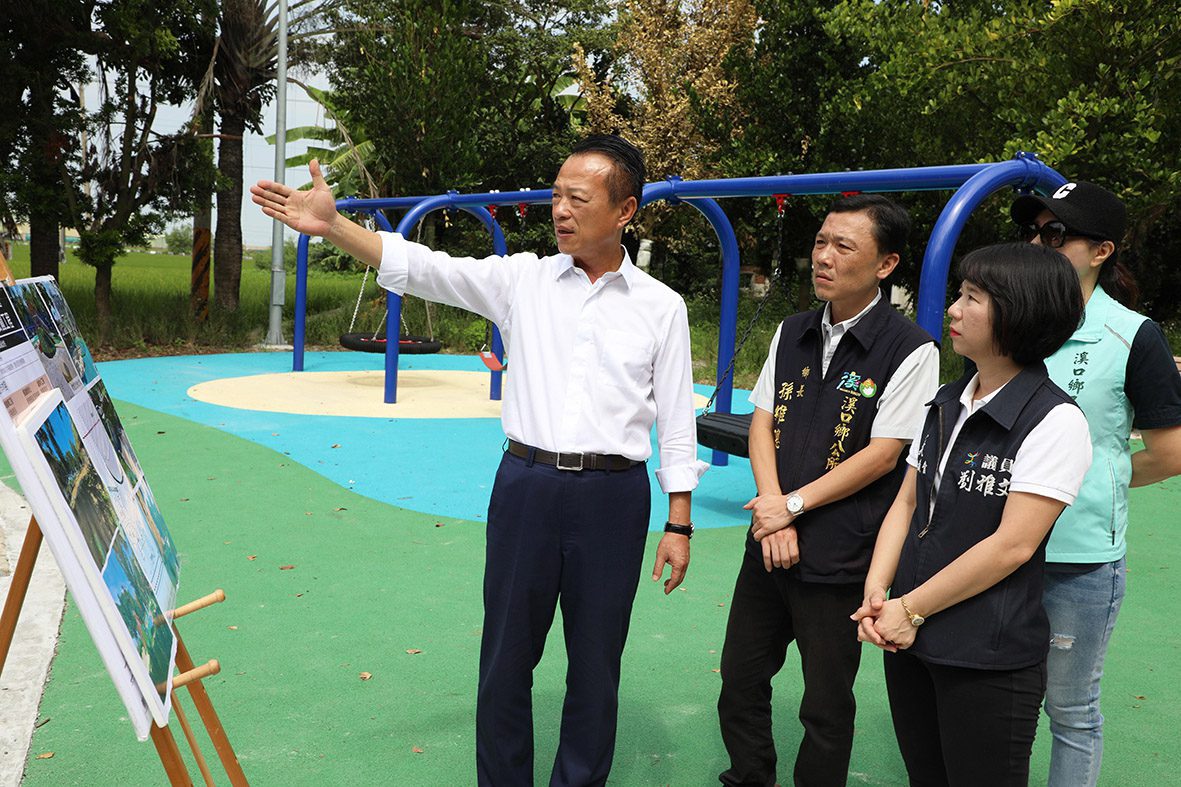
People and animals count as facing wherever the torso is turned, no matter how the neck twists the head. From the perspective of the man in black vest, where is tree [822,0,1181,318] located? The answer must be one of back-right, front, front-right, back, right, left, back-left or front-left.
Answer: back-right

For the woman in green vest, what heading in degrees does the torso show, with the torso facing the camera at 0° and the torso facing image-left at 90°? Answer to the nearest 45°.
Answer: approximately 45°

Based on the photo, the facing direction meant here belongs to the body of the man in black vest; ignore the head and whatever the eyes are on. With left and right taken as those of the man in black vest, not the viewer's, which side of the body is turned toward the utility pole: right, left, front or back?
right

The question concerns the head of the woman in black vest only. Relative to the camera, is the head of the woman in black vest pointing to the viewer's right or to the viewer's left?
to the viewer's left

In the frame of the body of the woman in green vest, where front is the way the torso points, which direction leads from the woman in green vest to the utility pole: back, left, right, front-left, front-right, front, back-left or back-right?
right

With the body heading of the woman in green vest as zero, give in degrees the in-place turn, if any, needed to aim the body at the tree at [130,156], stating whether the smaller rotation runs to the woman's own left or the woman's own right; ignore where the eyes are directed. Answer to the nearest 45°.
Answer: approximately 90° to the woman's own right

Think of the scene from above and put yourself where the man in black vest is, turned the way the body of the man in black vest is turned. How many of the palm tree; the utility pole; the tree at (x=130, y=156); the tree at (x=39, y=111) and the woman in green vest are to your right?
4

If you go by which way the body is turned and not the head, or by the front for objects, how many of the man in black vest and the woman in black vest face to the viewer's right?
0

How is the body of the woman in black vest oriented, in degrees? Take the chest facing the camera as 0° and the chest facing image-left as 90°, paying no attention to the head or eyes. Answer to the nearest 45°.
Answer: approximately 45°

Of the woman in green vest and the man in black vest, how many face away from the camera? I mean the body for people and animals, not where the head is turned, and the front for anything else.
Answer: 0

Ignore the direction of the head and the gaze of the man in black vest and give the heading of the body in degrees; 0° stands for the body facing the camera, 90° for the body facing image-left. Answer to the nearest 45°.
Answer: approximately 45°

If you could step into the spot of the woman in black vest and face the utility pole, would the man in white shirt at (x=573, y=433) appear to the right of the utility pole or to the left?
left

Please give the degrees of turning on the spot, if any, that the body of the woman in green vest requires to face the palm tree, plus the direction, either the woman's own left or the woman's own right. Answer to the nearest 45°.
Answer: approximately 90° to the woman's own right
